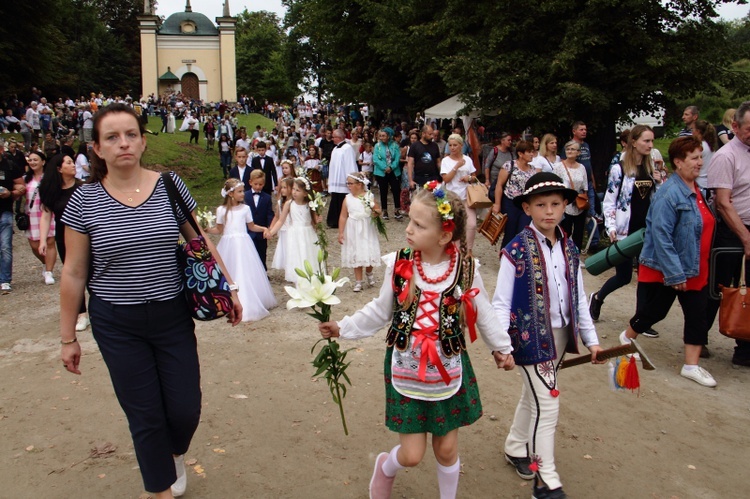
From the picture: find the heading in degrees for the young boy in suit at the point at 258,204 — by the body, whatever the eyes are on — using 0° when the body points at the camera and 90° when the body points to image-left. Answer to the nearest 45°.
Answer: approximately 0°

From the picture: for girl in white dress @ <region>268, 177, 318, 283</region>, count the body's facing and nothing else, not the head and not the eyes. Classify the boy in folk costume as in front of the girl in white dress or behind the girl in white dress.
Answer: in front

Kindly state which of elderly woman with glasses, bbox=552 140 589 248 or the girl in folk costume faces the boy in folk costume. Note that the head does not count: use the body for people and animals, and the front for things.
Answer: the elderly woman with glasses

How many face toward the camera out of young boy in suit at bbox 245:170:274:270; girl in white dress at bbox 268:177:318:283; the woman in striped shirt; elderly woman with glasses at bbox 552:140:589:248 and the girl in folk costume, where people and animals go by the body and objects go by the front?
5

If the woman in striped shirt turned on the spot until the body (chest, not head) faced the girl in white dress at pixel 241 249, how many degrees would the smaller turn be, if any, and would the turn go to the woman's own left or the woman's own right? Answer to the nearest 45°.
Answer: approximately 180°

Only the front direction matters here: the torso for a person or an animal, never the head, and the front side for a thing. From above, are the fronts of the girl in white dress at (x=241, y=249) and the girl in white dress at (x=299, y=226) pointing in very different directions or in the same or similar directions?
same or similar directions

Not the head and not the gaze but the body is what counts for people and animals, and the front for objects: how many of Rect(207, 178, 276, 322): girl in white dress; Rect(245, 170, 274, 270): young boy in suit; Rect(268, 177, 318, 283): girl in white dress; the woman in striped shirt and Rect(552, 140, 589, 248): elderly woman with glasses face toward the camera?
5

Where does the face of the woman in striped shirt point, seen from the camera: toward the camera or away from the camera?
toward the camera

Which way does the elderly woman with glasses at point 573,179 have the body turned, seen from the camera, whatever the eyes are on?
toward the camera

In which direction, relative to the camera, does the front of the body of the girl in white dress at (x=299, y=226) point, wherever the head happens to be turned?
toward the camera

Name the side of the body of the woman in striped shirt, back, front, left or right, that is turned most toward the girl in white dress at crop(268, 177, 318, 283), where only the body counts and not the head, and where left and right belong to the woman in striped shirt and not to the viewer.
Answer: back
